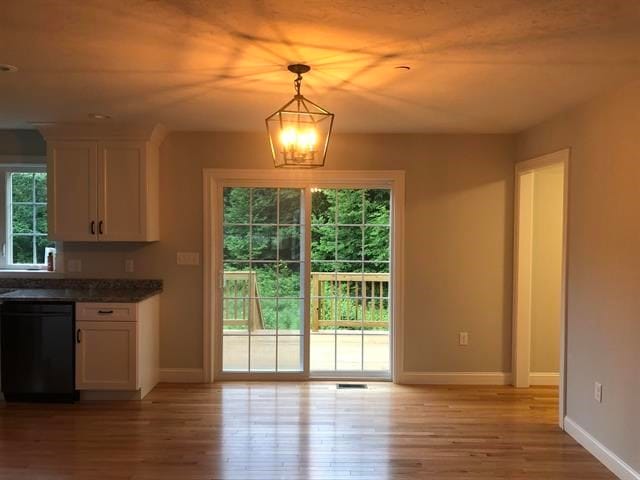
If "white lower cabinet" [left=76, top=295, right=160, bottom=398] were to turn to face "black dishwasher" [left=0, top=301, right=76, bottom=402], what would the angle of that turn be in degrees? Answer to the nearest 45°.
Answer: approximately 90° to its right

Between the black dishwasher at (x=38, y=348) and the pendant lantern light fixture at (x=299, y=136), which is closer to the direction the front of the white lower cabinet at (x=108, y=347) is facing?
the pendant lantern light fixture

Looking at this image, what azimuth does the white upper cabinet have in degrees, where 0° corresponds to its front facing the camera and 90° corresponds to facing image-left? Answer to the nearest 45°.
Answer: approximately 0°

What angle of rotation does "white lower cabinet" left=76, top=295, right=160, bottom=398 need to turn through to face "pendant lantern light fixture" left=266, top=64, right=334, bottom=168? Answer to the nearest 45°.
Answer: approximately 45° to its left

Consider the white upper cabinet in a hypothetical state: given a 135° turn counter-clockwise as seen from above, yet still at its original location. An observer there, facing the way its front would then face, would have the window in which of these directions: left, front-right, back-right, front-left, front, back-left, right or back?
left

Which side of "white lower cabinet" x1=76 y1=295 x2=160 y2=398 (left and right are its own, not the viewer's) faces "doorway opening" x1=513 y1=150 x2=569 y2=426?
left
